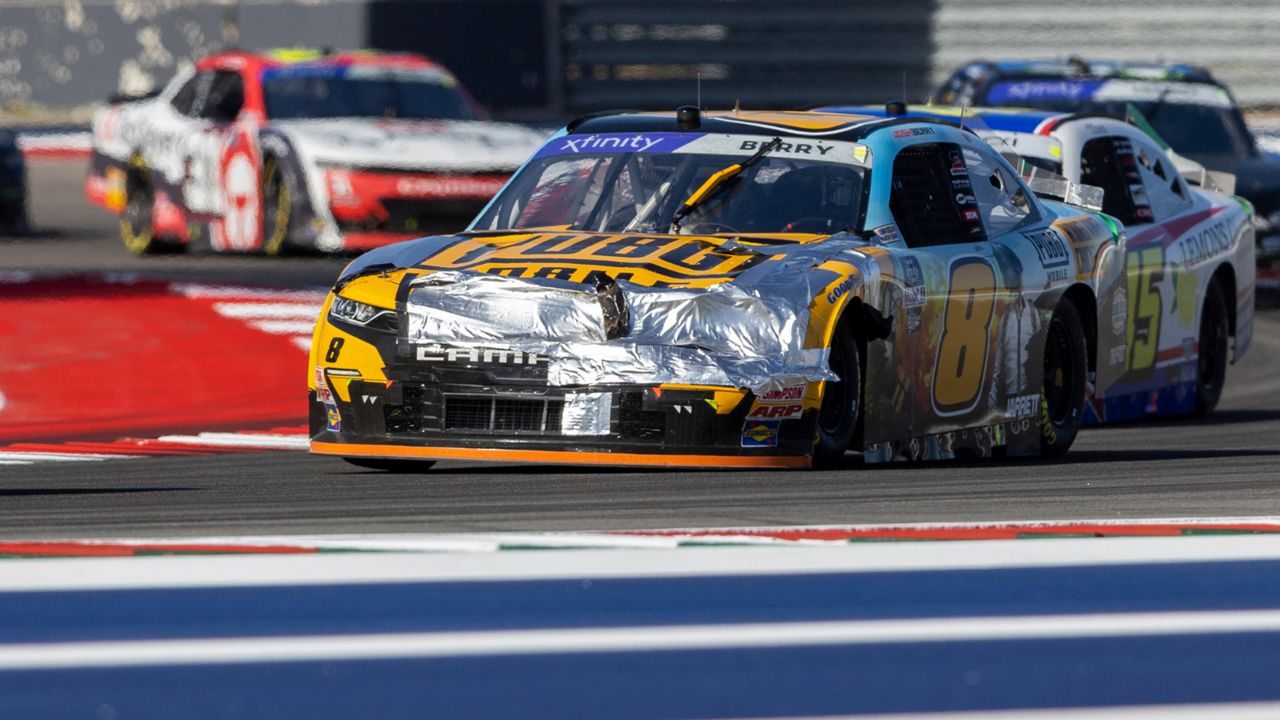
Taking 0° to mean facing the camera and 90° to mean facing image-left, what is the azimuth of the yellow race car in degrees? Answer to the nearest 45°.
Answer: approximately 45°

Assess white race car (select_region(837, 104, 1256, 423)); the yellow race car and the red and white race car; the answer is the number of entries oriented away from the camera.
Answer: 0

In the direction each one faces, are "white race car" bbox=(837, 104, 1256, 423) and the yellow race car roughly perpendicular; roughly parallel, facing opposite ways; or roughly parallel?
roughly parallel

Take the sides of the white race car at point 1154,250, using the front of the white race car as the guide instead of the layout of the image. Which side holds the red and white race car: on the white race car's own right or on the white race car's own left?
on the white race car's own right

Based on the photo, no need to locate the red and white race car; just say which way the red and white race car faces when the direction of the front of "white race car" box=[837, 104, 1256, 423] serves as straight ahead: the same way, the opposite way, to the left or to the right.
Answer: to the left

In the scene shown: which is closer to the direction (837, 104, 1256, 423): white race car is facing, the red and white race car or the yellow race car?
the yellow race car

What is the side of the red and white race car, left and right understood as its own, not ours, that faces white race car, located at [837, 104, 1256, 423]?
front

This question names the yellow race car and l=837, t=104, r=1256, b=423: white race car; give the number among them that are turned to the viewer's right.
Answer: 0

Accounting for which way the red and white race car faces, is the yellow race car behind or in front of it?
in front

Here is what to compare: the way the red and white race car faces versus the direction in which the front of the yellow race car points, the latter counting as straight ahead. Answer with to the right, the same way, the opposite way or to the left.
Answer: to the left

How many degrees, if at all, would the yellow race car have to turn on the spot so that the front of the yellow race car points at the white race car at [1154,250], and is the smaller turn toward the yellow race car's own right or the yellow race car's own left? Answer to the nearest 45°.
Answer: approximately 180°

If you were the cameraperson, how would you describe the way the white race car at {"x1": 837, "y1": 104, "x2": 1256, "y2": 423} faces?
facing the viewer and to the left of the viewer

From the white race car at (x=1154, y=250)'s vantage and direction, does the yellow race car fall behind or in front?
in front

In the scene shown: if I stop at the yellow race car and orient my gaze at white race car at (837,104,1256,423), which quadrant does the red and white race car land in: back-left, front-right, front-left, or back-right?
front-left

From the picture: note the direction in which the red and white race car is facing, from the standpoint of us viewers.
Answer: facing the viewer and to the right of the viewer
